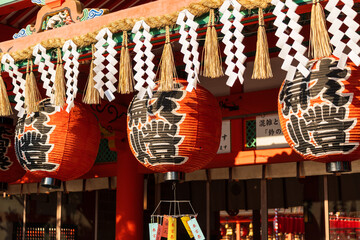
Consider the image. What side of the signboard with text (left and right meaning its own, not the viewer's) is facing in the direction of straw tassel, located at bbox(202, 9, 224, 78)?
front

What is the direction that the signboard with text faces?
toward the camera

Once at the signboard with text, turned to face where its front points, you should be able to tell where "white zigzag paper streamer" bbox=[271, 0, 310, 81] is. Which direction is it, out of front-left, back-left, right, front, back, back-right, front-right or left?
front

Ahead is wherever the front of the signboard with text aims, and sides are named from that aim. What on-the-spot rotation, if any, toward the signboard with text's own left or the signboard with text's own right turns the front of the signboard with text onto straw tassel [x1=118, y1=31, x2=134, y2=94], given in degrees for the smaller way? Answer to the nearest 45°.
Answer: approximately 45° to the signboard with text's own right

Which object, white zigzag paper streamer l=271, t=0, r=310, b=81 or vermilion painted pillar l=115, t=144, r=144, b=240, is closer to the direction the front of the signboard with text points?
the white zigzag paper streamer

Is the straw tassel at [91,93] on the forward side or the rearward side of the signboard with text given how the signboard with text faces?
on the forward side

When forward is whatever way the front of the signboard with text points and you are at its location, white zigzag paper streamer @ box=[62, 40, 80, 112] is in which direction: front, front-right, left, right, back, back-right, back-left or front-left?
front-right

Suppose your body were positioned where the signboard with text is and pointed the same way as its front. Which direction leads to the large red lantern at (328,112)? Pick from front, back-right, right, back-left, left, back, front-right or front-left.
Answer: front
